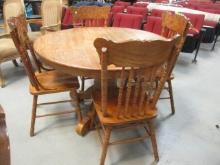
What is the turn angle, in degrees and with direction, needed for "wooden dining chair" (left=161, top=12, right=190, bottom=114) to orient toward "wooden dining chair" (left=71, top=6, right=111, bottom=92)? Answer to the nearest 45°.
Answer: approximately 45° to its right

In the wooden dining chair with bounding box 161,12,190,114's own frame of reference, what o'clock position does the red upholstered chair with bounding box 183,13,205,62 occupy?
The red upholstered chair is roughly at 5 o'clock from the wooden dining chair.

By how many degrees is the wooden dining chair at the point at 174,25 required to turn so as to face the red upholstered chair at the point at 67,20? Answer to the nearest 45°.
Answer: approximately 90° to its right

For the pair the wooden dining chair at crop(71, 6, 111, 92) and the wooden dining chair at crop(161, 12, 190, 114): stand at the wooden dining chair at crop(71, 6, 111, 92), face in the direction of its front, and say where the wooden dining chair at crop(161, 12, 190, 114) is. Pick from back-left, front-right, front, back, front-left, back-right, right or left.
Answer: front-left

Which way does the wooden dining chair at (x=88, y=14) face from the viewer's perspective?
toward the camera

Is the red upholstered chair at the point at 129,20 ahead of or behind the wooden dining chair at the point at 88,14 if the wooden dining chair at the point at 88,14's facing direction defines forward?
behind

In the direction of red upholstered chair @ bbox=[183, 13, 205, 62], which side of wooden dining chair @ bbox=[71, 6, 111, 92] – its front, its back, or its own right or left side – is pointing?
left

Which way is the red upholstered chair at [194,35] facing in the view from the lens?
facing the viewer and to the left of the viewer

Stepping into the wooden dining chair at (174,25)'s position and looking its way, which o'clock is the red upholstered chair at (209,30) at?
The red upholstered chair is roughly at 5 o'clock from the wooden dining chair.

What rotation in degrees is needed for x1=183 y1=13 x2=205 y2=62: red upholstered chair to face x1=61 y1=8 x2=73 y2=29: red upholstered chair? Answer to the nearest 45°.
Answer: approximately 45° to its right

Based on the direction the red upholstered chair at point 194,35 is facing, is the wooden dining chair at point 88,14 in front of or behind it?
in front
